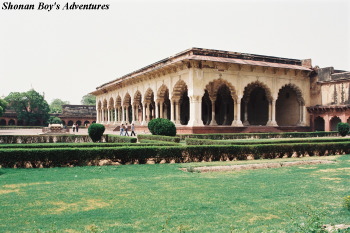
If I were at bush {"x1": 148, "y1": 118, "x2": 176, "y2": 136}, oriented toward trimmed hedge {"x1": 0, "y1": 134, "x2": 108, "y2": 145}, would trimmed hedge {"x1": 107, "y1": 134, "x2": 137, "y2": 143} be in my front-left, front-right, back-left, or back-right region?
front-left

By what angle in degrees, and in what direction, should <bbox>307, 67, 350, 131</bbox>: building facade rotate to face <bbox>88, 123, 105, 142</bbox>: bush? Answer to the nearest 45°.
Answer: approximately 45° to its right

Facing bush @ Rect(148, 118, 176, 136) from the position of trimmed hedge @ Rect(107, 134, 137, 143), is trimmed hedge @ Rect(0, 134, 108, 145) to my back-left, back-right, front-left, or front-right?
back-left

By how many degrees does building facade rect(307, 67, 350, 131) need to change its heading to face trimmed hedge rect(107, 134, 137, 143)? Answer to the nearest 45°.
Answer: approximately 45° to its right

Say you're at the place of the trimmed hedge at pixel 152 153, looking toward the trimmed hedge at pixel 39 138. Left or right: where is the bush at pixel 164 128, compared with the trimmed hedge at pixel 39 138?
right

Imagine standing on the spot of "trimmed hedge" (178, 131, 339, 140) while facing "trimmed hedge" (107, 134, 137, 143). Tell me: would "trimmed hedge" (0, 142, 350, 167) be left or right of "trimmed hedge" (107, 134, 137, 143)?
left

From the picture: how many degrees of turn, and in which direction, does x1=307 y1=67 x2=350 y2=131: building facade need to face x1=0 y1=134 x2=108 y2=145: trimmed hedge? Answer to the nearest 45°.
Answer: approximately 45° to its right

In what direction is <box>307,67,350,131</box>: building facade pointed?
toward the camera

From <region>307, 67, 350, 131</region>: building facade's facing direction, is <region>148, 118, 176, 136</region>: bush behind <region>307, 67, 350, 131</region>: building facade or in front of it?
in front

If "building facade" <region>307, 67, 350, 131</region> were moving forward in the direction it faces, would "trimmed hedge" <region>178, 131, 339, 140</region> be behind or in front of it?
in front
